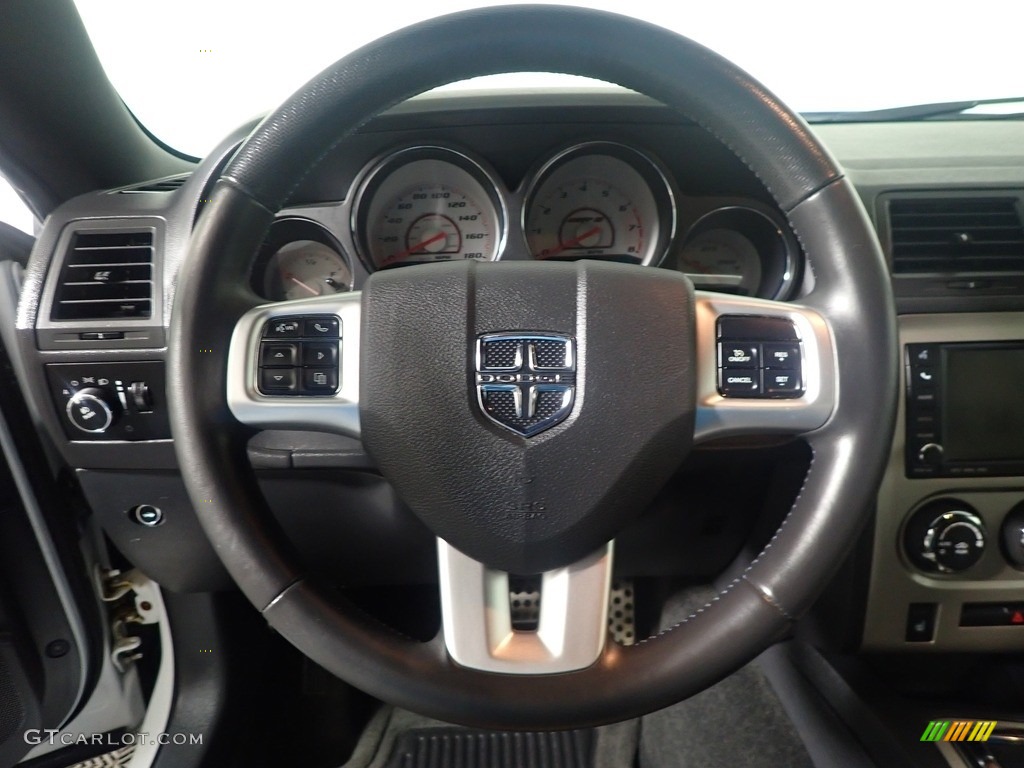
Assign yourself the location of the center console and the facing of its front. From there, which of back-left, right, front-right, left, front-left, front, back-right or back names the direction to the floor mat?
right

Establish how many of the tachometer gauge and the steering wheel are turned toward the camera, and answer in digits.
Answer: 2

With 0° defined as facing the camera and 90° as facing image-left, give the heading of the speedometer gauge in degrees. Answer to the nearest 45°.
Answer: approximately 0°

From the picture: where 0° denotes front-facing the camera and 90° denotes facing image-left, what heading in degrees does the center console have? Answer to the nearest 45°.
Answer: approximately 0°

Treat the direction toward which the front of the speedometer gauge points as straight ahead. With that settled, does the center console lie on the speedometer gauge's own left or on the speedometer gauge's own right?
on the speedometer gauge's own left

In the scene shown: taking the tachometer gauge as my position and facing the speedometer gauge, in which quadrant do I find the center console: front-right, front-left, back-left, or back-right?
back-left

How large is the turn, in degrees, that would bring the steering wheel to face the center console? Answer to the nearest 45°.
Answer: approximately 135° to its left

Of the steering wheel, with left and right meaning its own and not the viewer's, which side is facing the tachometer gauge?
back

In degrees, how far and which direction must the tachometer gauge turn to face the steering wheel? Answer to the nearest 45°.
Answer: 0° — it already faces it
